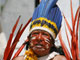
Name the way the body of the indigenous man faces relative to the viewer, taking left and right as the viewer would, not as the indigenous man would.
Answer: facing the viewer
